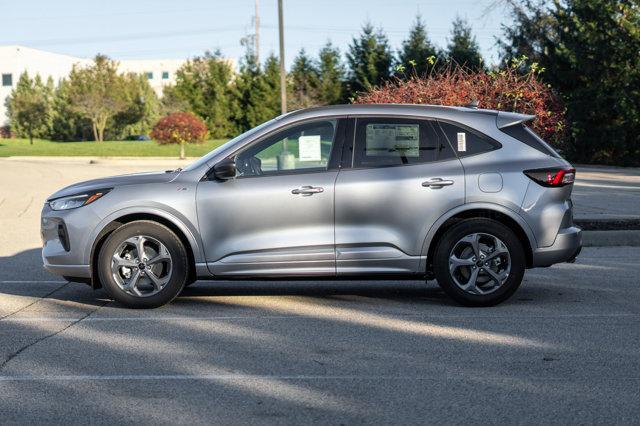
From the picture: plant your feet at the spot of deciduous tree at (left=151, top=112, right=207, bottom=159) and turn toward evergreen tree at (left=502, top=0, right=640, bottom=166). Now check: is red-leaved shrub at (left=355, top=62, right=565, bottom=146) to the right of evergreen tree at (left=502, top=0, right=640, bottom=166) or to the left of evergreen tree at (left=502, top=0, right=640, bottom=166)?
right

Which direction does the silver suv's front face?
to the viewer's left

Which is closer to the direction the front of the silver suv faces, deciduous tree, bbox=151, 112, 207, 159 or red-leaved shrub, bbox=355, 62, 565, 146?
the deciduous tree

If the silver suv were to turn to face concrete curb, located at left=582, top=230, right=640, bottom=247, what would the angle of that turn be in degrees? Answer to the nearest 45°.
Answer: approximately 135° to its right

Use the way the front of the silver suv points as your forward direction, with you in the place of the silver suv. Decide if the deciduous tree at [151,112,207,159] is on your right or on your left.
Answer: on your right

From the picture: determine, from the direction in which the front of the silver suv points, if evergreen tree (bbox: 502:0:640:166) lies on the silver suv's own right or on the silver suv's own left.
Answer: on the silver suv's own right

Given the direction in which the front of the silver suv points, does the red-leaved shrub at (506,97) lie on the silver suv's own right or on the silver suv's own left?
on the silver suv's own right

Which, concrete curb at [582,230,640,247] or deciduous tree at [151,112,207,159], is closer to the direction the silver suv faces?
the deciduous tree
